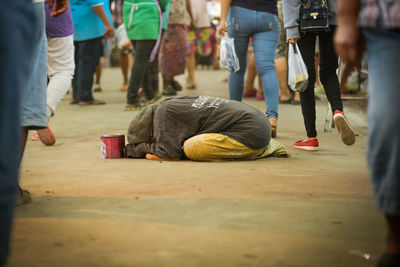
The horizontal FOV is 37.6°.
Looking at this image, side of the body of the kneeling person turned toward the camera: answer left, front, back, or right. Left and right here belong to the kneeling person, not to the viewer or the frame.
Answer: left

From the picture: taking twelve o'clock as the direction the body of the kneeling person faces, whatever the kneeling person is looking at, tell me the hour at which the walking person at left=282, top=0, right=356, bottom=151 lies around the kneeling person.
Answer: The walking person is roughly at 5 o'clock from the kneeling person.

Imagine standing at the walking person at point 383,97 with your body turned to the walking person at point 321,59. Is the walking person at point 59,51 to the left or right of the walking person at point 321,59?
left

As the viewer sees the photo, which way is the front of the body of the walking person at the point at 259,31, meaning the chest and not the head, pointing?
away from the camera

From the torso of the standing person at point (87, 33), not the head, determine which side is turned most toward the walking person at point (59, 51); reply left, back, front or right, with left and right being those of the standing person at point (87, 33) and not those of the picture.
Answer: right
